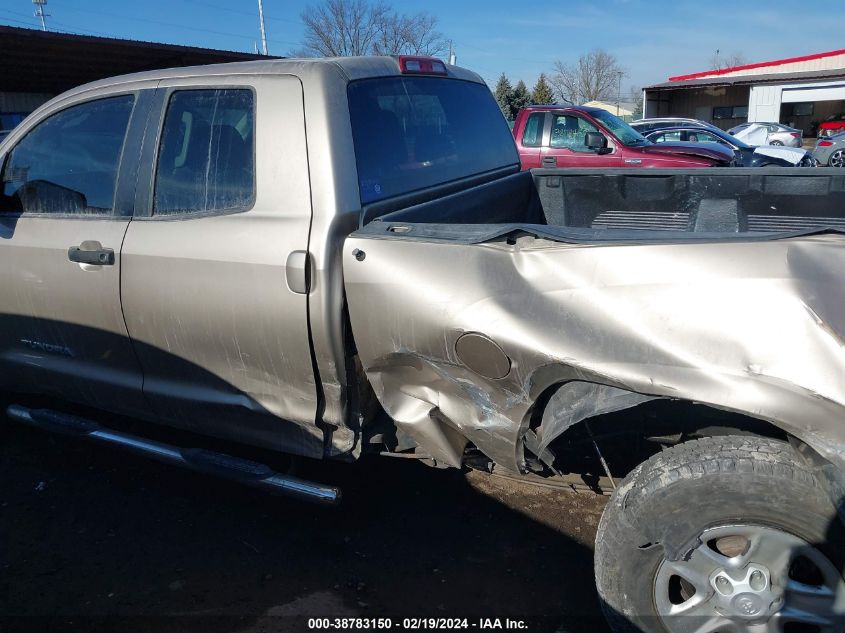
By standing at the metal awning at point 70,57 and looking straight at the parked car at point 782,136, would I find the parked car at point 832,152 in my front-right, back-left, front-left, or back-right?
front-right

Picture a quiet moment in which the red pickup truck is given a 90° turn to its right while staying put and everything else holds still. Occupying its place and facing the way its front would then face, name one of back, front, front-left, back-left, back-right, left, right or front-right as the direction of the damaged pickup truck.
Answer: front

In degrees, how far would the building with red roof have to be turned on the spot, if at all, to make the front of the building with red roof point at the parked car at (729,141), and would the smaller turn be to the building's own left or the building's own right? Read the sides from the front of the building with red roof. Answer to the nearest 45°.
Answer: approximately 45° to the building's own left

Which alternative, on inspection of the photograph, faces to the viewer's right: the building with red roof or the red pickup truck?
the red pickup truck

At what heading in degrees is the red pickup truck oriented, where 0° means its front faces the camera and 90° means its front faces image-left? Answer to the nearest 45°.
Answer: approximately 270°

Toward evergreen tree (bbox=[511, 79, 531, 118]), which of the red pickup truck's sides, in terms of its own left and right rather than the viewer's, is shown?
left

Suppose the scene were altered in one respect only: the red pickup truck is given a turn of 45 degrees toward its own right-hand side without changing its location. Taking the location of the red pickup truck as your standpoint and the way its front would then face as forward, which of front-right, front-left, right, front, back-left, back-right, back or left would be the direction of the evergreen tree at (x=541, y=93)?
back-left

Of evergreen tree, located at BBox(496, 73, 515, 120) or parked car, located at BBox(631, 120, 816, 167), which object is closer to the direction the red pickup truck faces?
the parked car

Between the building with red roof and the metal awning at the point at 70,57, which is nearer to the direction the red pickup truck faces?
the building with red roof

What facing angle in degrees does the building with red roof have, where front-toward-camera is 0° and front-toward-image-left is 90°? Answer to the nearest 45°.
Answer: approximately 45°

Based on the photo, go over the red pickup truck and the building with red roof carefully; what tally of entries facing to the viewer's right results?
1
